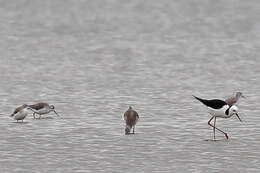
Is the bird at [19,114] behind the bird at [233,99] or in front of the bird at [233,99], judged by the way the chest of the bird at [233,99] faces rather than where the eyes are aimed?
behind

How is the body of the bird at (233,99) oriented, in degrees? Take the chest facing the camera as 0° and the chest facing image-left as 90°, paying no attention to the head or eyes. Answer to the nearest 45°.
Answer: approximately 270°
